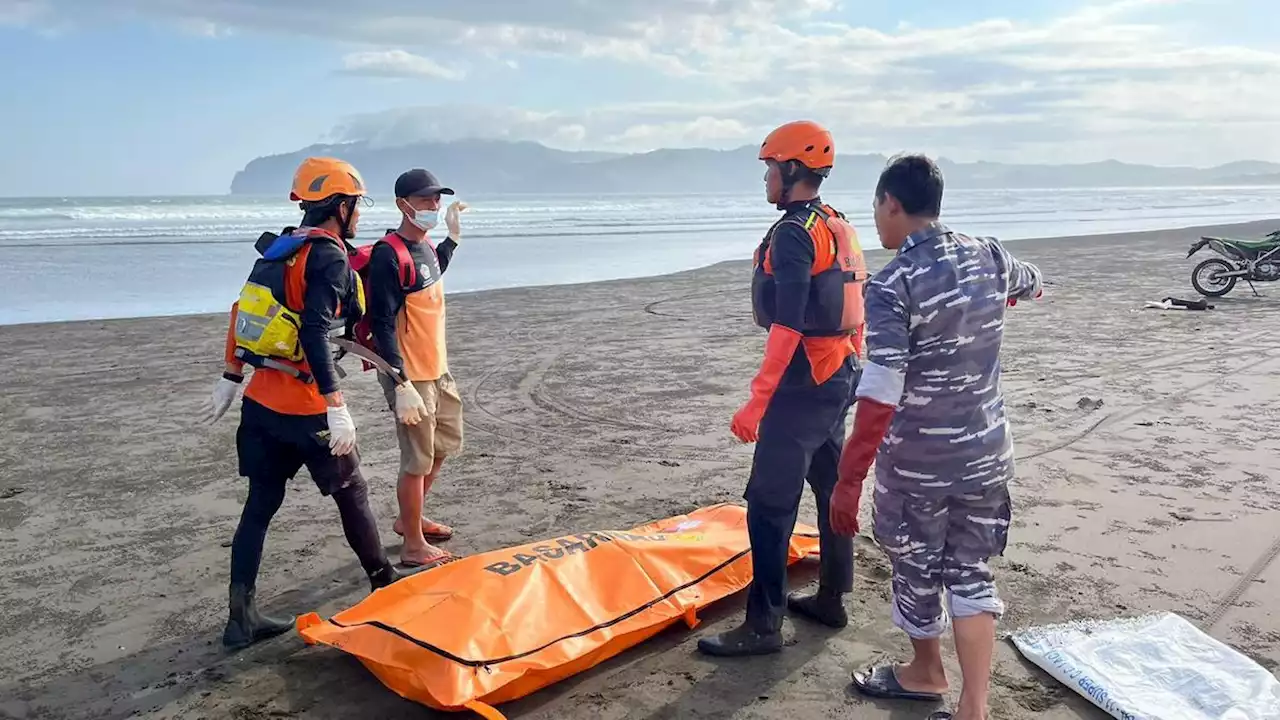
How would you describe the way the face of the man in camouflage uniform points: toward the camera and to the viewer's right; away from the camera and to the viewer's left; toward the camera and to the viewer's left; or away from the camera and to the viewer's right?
away from the camera and to the viewer's left

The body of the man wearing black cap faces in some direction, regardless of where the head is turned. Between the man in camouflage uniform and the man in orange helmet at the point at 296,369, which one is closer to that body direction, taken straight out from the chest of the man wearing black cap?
the man in camouflage uniform

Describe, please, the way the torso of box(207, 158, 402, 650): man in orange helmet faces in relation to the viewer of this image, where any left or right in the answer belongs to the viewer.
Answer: facing away from the viewer and to the right of the viewer

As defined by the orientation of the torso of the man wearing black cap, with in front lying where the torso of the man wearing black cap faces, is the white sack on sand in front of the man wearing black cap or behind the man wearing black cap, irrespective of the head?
in front

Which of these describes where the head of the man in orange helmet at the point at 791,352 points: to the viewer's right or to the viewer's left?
to the viewer's left

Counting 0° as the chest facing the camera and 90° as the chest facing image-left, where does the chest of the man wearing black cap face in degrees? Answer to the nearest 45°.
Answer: approximately 315°

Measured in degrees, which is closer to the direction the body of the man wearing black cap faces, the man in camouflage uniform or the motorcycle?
the man in camouflage uniform

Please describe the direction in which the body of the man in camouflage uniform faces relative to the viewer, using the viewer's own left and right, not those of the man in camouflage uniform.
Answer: facing away from the viewer and to the left of the viewer

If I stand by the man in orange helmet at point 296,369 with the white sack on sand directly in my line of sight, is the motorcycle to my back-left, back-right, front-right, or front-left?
front-left

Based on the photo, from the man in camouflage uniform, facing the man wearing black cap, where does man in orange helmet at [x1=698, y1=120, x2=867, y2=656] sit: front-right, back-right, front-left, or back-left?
front-right
